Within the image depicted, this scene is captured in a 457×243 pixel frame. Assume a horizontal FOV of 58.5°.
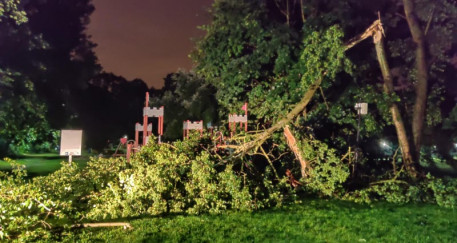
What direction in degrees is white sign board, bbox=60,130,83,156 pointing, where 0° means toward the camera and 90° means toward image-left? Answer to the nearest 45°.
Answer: approximately 0°

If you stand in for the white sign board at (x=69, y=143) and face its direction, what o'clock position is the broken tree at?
The broken tree is roughly at 9 o'clock from the white sign board.

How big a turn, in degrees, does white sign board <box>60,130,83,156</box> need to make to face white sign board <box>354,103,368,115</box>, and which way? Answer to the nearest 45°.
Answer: approximately 90° to its left
